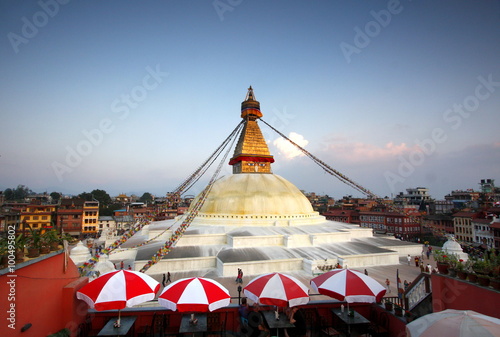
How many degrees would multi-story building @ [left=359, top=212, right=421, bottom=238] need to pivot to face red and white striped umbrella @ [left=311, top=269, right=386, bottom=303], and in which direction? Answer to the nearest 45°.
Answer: approximately 45° to its left

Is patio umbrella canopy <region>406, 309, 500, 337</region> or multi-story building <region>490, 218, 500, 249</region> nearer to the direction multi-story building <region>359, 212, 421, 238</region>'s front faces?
the patio umbrella canopy

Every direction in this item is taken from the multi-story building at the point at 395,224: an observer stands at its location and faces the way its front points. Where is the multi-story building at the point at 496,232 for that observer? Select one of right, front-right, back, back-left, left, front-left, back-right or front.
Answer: left

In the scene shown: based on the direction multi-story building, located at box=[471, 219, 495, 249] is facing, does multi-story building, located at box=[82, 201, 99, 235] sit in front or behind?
in front

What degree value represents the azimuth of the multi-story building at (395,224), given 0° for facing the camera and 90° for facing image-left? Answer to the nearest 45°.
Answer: approximately 45°

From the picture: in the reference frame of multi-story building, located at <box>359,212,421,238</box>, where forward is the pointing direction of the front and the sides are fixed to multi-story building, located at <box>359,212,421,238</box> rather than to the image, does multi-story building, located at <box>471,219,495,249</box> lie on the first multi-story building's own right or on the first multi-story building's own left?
on the first multi-story building's own left

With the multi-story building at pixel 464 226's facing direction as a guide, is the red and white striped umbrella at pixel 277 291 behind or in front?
in front

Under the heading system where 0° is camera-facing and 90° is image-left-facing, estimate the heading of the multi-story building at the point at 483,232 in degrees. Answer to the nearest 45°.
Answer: approximately 45°

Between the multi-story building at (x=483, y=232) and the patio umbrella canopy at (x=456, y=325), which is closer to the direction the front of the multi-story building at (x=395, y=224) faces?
the patio umbrella canopy
